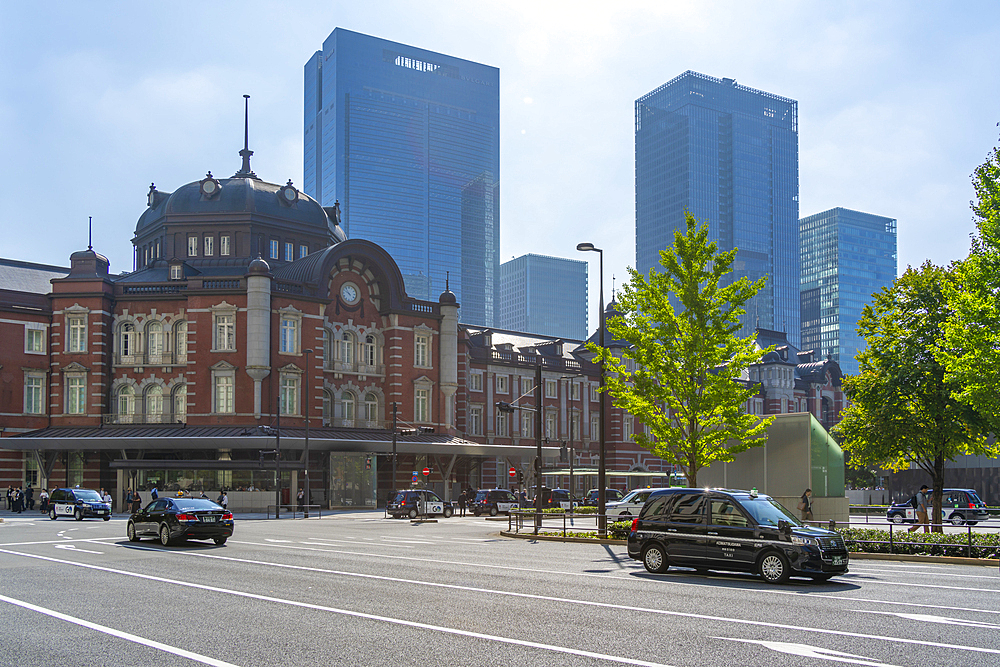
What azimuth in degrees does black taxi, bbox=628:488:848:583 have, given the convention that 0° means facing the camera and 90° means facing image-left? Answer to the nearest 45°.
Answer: approximately 315°

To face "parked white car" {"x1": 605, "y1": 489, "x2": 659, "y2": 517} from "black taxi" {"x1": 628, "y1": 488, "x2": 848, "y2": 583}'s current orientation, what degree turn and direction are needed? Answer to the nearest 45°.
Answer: approximately 135° to its left

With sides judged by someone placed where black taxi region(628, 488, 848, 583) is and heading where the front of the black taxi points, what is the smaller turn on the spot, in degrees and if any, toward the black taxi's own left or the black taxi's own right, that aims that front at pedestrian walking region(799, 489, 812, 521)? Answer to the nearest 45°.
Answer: approximately 135° to the black taxi's own left

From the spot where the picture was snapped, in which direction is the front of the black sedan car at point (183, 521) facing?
facing away from the viewer and to the left of the viewer

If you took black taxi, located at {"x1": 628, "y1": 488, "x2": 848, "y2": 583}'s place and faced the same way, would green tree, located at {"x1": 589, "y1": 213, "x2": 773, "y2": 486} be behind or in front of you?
behind
